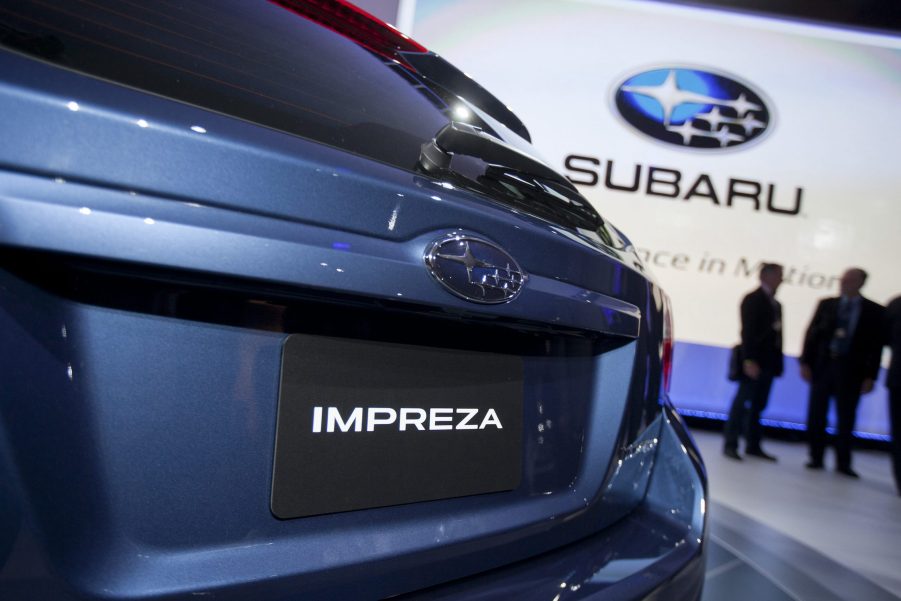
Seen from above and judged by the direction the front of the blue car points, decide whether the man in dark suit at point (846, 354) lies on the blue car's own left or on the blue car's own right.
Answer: on the blue car's own right

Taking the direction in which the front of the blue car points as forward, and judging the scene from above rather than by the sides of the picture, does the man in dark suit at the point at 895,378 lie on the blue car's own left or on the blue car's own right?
on the blue car's own right

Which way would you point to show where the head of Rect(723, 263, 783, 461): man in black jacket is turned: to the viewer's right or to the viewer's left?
to the viewer's right

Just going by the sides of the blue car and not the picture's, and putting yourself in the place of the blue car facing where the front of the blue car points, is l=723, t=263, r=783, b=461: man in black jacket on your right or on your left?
on your right

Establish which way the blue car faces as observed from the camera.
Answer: facing away from the viewer and to the left of the viewer
